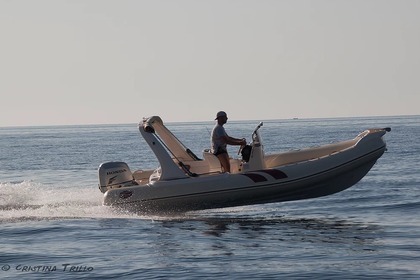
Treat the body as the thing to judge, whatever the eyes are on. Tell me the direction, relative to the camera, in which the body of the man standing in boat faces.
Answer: to the viewer's right

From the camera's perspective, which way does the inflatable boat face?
to the viewer's right
